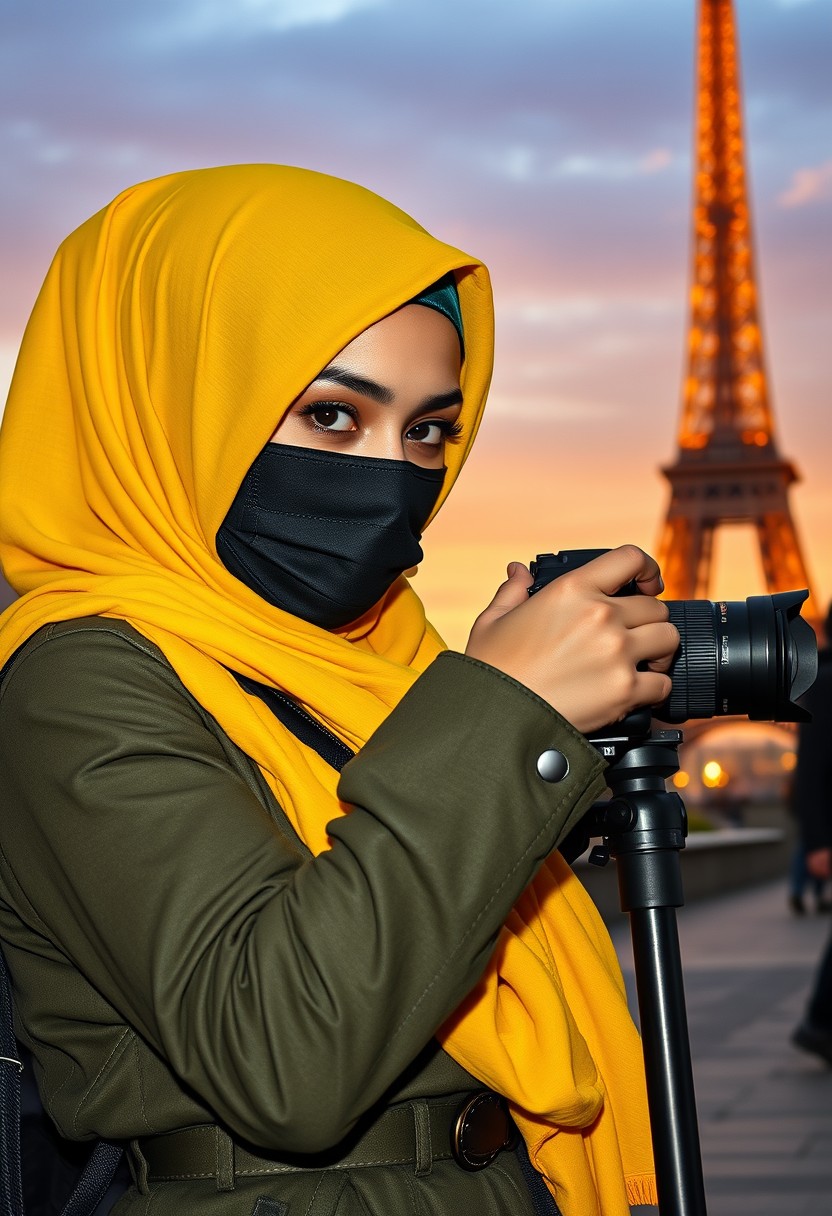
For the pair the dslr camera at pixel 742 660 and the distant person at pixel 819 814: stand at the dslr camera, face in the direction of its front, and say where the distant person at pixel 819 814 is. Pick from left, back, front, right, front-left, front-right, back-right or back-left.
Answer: left

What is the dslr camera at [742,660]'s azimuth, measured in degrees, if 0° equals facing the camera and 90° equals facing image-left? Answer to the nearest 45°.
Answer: approximately 270°

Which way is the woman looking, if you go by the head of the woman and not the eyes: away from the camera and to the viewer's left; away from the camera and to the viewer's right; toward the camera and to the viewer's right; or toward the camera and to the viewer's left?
toward the camera and to the viewer's right
